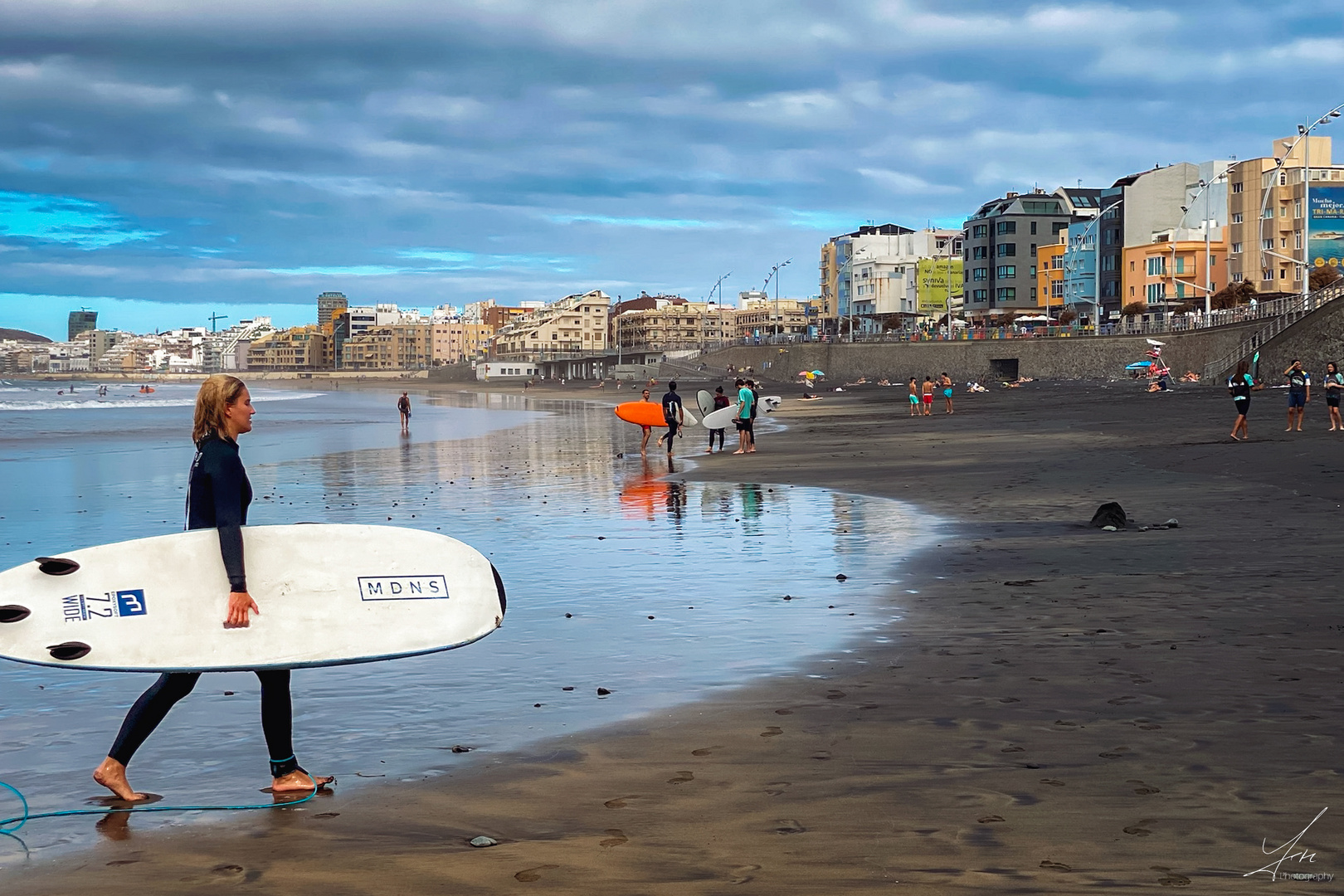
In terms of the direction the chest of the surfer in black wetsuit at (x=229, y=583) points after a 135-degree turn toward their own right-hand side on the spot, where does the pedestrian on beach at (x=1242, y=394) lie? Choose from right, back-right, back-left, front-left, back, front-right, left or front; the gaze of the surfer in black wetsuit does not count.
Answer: back

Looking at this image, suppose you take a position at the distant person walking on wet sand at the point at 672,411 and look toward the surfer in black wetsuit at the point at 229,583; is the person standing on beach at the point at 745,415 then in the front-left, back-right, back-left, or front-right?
back-left

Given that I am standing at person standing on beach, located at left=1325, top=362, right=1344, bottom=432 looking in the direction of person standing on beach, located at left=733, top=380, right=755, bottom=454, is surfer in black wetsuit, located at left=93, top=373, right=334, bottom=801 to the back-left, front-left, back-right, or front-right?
front-left

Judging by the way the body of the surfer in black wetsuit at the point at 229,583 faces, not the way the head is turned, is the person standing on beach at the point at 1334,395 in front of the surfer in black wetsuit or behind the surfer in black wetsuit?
in front

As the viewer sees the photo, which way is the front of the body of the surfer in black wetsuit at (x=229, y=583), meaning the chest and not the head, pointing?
to the viewer's right

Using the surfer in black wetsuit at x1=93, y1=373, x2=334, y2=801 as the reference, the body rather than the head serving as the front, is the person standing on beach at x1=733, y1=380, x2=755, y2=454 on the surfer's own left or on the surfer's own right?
on the surfer's own left

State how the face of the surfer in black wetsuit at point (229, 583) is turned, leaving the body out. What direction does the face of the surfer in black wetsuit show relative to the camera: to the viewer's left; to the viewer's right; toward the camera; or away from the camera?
to the viewer's right
